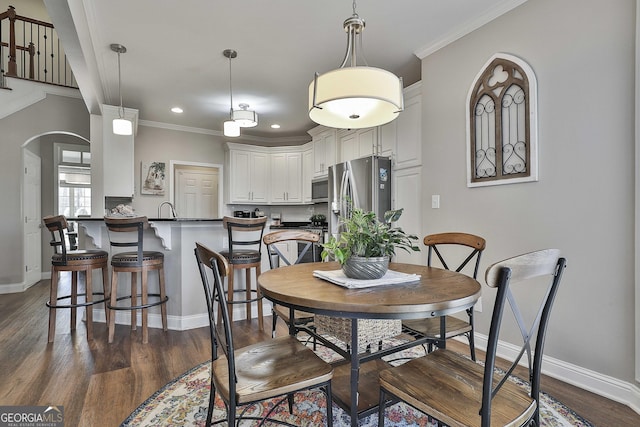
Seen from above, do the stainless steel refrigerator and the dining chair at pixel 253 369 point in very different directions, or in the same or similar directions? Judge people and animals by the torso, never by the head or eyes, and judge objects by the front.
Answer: very different directions

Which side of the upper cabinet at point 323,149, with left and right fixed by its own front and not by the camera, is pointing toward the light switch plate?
left

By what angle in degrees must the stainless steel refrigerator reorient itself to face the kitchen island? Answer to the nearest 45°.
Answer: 0° — it already faces it

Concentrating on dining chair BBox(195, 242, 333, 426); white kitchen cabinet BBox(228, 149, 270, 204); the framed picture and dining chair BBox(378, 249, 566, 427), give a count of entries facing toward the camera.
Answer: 2

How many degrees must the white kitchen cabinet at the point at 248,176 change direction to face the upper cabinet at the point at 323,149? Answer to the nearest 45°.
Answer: approximately 45° to its left

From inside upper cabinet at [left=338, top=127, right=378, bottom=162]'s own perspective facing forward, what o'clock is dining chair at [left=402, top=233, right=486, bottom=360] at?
The dining chair is roughly at 10 o'clock from the upper cabinet.

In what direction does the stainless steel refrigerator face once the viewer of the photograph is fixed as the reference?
facing the viewer and to the left of the viewer

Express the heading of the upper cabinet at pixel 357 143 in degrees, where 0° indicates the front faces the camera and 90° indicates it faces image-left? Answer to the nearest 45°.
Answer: approximately 45°

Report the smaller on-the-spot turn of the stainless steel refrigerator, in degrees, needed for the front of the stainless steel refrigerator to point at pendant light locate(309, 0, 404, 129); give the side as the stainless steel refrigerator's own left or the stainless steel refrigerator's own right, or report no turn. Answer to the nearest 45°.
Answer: approximately 45° to the stainless steel refrigerator's own left

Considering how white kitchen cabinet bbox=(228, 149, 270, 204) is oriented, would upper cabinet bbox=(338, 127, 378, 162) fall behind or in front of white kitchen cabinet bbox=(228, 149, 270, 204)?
in front

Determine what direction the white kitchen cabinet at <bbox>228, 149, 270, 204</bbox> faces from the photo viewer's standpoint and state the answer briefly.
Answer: facing the viewer

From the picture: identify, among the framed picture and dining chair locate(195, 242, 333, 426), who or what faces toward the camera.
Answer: the framed picture

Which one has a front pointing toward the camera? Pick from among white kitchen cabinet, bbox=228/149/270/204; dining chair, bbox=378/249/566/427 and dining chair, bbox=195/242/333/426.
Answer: the white kitchen cabinet

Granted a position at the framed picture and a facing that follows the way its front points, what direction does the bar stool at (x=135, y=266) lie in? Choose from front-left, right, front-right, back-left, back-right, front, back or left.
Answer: front

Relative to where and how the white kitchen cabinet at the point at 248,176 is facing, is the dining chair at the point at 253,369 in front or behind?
in front
